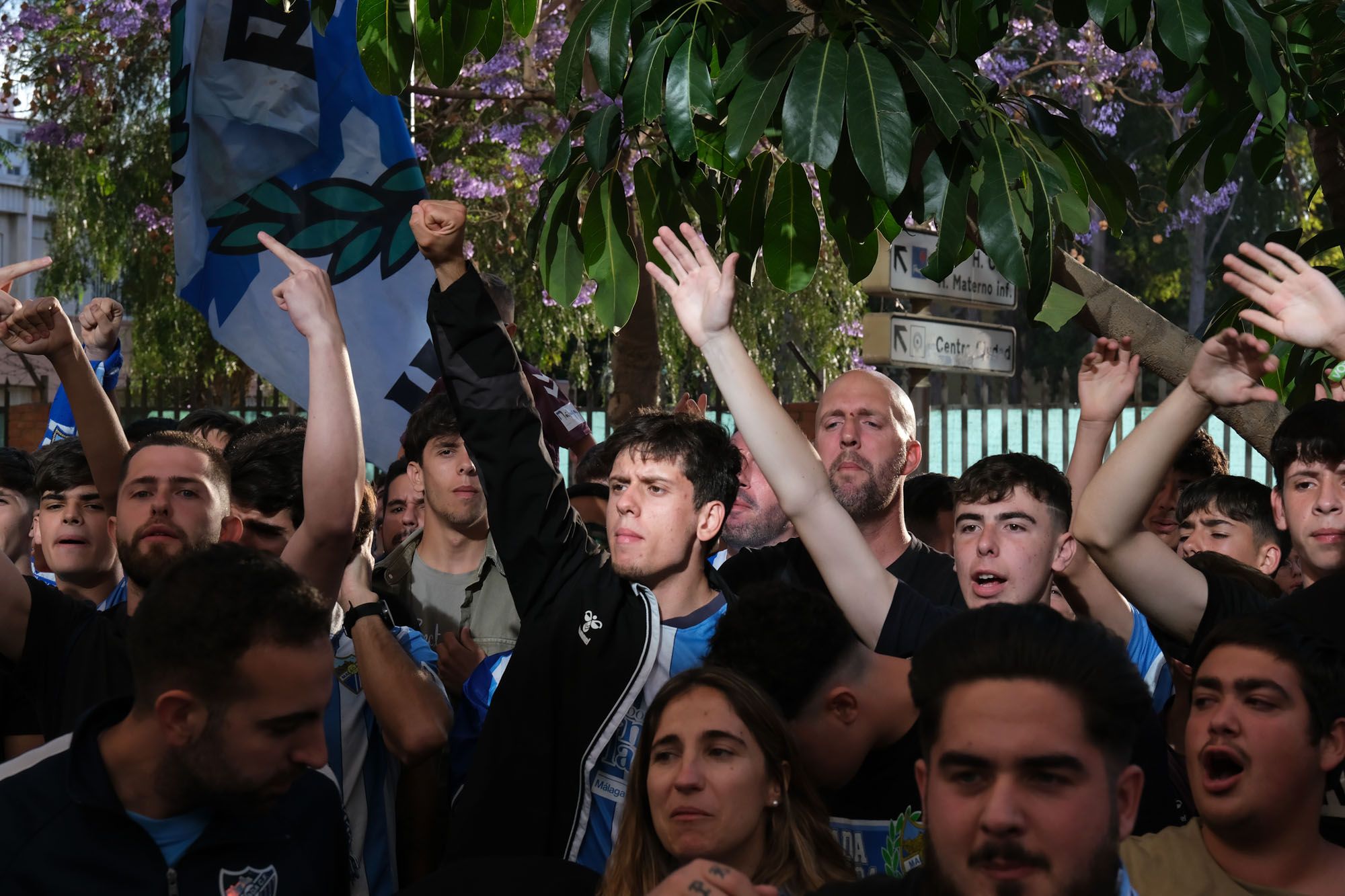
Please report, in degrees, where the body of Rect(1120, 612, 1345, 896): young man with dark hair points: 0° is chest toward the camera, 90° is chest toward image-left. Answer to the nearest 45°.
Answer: approximately 45°

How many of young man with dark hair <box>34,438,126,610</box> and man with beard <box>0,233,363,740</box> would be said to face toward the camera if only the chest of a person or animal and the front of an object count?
2

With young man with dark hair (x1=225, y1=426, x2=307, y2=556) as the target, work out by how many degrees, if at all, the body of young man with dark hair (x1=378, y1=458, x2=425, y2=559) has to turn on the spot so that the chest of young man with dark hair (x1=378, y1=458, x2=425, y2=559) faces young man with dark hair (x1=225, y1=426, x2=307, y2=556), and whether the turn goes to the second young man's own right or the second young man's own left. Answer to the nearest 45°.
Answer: approximately 45° to the second young man's own right

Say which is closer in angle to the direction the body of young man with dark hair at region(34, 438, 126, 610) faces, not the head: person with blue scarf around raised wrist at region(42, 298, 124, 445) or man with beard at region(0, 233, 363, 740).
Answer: the man with beard

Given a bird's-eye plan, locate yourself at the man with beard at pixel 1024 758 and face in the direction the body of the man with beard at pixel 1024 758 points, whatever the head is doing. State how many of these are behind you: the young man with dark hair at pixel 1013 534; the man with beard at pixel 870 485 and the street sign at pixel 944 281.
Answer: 3

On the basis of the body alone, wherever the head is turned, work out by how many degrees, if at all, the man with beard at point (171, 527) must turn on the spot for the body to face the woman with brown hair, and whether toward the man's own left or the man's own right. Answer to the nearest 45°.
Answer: approximately 45° to the man's own left

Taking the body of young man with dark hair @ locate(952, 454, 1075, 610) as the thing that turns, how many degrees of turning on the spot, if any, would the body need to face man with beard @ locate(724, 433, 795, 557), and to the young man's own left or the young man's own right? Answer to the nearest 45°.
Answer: approximately 90° to the young man's own right

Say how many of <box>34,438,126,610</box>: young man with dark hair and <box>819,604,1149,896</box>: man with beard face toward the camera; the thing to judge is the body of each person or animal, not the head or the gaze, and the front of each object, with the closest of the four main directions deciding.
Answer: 2

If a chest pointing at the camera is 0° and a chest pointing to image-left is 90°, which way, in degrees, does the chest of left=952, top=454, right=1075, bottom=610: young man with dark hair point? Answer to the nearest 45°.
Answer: approximately 45°
